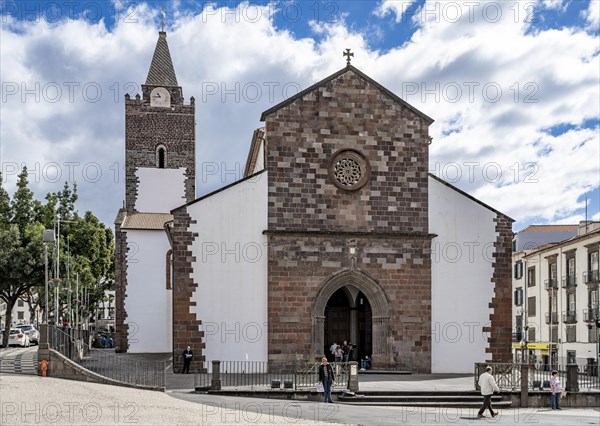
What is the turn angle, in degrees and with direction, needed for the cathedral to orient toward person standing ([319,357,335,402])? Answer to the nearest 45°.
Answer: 0° — it already faces them

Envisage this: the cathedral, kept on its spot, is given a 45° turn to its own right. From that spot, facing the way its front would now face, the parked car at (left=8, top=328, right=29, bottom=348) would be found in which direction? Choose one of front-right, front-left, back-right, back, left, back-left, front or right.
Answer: right

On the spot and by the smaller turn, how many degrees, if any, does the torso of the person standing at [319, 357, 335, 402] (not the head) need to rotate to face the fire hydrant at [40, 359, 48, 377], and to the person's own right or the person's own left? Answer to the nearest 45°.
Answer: approximately 90° to the person's own right

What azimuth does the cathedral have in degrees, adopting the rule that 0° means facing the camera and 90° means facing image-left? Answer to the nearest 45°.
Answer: approximately 0°

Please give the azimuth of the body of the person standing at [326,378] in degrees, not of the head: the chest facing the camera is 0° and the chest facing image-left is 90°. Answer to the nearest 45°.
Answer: approximately 0°

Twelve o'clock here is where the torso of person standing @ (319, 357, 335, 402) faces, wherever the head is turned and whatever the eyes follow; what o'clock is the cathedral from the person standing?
The cathedral is roughly at 6 o'clock from the person standing.

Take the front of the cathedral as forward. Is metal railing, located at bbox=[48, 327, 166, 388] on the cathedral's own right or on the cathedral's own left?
on the cathedral's own right

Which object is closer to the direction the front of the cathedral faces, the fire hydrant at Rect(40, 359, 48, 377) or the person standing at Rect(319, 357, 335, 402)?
the person standing

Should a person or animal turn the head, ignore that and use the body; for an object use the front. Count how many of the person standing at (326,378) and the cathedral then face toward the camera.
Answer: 2
